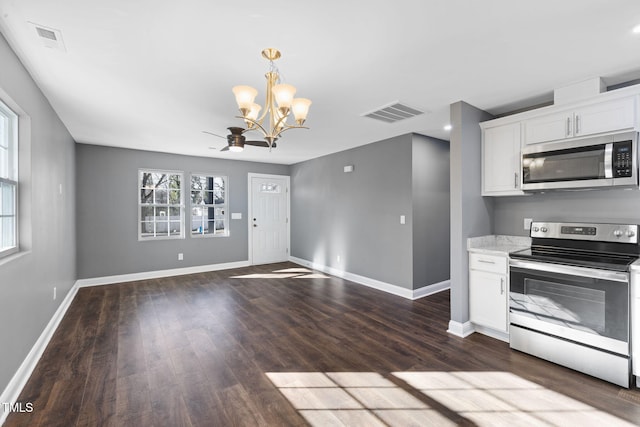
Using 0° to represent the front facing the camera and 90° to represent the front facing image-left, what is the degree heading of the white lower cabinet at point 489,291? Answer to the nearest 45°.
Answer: approximately 45°

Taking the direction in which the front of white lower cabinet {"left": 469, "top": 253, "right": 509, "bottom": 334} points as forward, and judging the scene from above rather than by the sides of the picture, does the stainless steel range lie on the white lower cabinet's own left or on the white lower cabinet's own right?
on the white lower cabinet's own left
